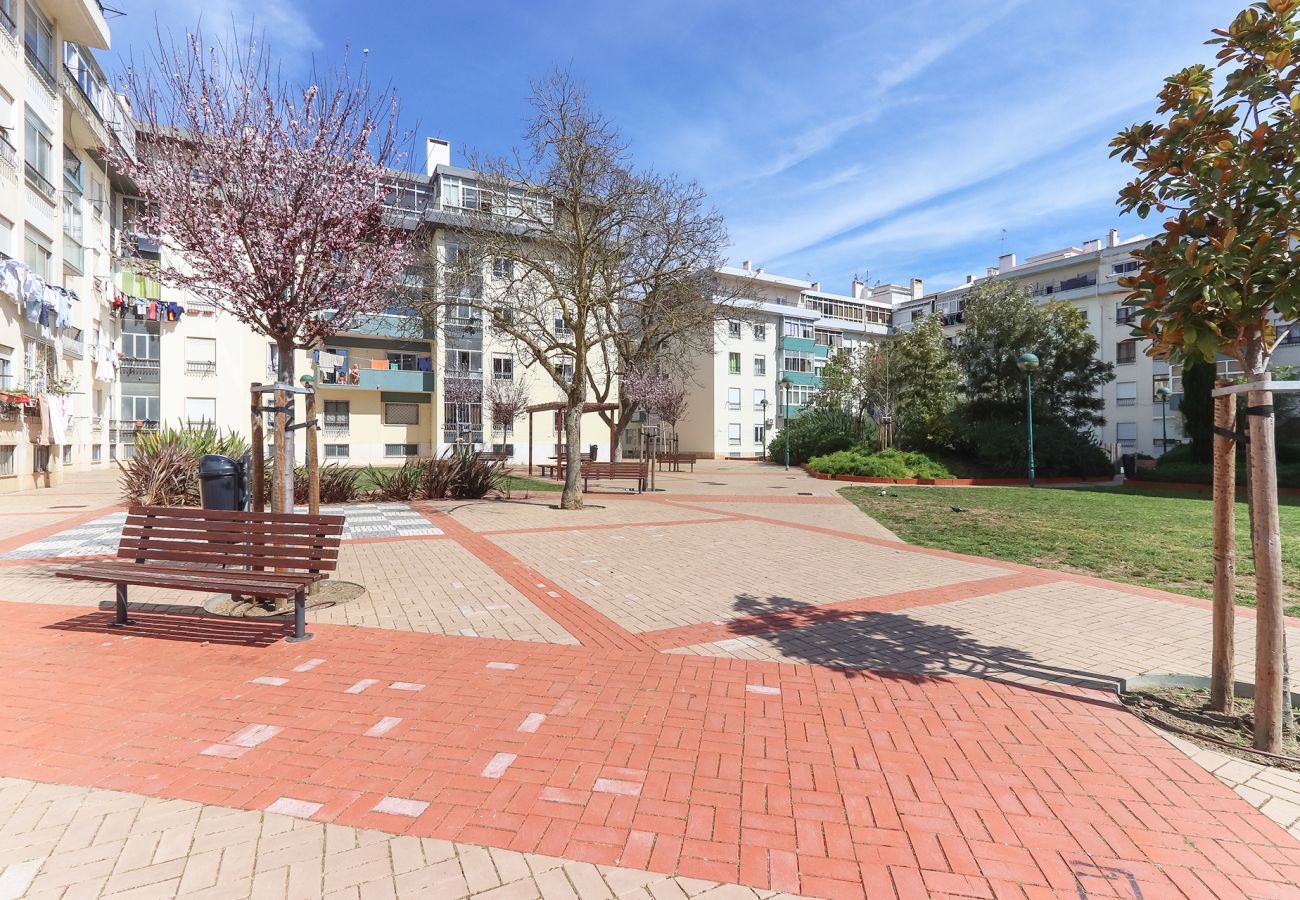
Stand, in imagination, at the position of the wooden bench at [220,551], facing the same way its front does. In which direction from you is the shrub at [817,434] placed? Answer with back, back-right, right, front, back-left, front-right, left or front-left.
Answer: back

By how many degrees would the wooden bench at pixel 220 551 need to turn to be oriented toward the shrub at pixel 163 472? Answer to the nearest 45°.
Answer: approximately 135° to its right

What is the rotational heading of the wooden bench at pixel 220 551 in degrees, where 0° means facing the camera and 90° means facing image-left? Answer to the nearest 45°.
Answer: approximately 45°

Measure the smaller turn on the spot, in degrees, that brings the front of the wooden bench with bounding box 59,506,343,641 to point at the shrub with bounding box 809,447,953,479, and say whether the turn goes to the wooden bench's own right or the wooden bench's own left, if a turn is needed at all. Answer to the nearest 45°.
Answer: approximately 180°

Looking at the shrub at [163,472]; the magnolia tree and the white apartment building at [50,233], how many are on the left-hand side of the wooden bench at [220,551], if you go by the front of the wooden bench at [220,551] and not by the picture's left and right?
1

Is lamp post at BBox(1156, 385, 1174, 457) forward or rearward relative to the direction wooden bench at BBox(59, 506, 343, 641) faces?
rearward

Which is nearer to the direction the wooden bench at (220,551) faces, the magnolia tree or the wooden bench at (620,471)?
the magnolia tree

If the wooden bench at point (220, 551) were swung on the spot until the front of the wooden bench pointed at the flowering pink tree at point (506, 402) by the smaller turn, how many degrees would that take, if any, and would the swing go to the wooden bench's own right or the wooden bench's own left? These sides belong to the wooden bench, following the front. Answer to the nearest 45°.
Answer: approximately 180°

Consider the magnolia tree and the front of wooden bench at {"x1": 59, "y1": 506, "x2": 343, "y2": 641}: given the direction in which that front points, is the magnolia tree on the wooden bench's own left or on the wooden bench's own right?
on the wooden bench's own left

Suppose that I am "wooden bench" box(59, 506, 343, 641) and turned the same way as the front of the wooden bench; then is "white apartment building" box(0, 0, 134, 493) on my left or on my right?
on my right

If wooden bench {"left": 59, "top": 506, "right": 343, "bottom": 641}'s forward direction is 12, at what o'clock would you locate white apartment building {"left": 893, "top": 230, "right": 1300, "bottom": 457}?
The white apartment building is roughly at 7 o'clock from the wooden bench.
